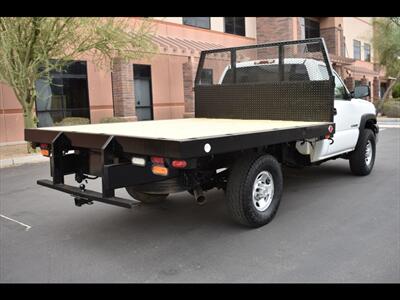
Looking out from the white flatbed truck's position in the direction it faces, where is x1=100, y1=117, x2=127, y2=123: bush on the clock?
The bush is roughly at 10 o'clock from the white flatbed truck.

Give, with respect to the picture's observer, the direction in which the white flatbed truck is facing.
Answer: facing away from the viewer and to the right of the viewer

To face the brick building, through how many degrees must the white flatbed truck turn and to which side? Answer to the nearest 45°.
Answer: approximately 45° to its left

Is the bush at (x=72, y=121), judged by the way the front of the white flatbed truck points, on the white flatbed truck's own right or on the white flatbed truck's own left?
on the white flatbed truck's own left

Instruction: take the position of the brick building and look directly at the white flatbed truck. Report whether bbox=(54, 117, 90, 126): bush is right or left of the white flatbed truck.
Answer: right
